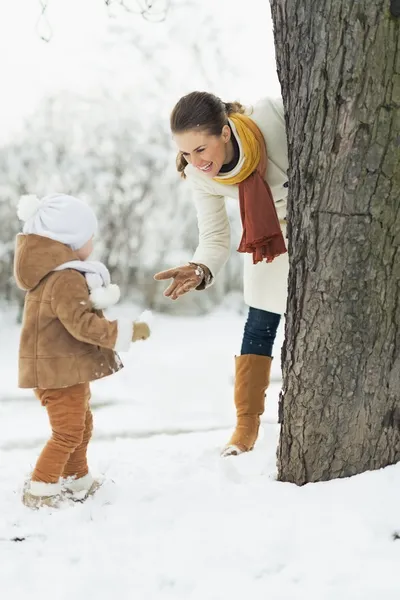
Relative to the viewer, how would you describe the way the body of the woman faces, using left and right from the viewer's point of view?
facing the viewer and to the left of the viewer

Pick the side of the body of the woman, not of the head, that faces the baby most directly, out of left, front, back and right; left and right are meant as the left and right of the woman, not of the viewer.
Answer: front

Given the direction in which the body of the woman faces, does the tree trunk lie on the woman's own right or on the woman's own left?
on the woman's own left

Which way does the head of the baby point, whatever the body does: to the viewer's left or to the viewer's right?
to the viewer's right

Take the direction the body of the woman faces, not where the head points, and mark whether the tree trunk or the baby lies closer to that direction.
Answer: the baby
